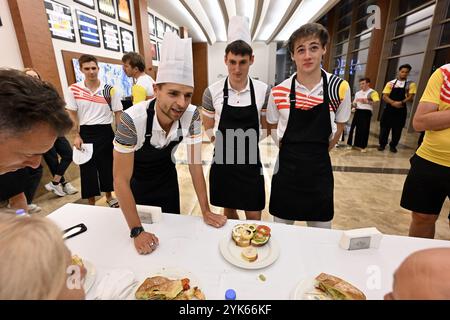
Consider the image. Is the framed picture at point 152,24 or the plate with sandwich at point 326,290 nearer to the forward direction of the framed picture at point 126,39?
the plate with sandwich

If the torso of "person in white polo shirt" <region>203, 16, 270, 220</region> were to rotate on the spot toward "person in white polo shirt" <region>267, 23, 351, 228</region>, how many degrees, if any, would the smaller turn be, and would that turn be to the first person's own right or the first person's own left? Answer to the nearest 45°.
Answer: approximately 45° to the first person's own left

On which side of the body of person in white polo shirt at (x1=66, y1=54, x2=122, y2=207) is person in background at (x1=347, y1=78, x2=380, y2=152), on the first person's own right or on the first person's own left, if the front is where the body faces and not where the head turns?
on the first person's own left

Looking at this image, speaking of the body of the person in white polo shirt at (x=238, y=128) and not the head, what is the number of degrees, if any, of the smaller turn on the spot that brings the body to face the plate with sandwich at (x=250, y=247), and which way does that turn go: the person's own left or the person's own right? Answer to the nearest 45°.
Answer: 0° — they already face it

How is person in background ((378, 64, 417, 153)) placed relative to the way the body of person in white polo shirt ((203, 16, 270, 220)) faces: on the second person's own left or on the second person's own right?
on the second person's own left

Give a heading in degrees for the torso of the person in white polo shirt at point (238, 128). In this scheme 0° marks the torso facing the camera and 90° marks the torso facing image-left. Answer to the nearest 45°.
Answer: approximately 0°

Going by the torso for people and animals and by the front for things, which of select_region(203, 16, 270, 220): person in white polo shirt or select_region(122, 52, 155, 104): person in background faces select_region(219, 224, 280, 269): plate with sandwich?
the person in white polo shirt
